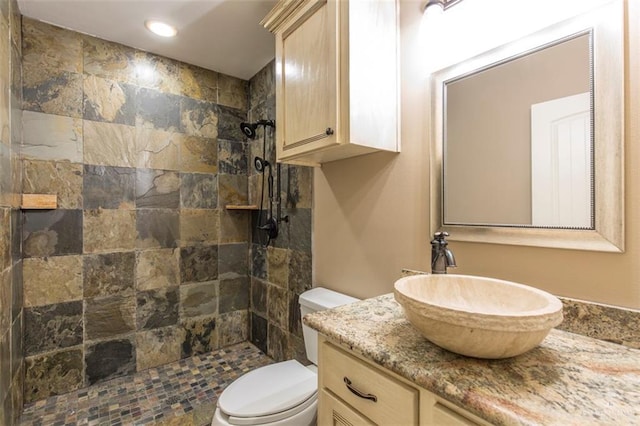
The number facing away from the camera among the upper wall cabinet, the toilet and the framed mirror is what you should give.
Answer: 0

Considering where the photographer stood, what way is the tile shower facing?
facing the viewer and to the right of the viewer

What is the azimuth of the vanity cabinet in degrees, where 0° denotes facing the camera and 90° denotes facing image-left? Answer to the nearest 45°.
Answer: approximately 45°

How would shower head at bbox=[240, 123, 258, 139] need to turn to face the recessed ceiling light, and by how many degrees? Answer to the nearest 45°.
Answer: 0° — it already faces it

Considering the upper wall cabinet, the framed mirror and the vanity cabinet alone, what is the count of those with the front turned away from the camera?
0

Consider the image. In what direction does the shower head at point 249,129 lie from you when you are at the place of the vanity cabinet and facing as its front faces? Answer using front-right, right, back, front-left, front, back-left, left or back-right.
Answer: right

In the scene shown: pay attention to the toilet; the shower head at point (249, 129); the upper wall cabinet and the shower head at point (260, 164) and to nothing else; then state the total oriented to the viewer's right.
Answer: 0

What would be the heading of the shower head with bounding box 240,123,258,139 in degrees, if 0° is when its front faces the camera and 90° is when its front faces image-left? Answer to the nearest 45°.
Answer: approximately 45°

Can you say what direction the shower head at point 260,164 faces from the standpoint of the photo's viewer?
facing the viewer and to the left of the viewer

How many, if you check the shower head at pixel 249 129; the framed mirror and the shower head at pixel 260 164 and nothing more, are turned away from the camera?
0

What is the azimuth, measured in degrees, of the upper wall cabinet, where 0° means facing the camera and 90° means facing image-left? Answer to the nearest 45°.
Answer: approximately 45°
